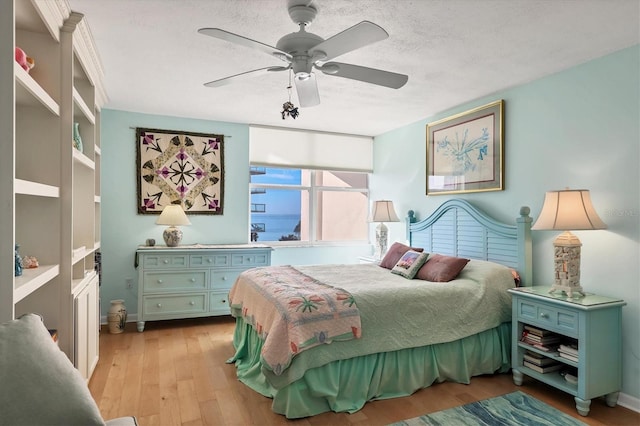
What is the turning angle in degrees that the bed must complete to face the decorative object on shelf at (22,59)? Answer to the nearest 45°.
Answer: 0° — it already faces it

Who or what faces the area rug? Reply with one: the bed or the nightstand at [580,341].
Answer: the nightstand

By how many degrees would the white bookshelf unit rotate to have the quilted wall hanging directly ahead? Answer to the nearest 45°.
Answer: approximately 45° to its left

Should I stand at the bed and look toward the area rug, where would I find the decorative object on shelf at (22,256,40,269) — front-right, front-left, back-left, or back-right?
back-right

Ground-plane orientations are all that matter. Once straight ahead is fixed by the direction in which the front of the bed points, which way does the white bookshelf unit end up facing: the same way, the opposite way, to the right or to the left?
the opposite way

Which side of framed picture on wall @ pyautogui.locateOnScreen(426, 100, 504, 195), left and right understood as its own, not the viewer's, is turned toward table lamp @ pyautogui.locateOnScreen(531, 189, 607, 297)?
left

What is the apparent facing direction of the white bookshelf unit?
to the viewer's right

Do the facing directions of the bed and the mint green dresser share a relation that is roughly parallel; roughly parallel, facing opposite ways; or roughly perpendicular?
roughly perpendicular

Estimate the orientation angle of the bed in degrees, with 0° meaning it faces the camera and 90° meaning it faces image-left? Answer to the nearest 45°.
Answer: approximately 45°

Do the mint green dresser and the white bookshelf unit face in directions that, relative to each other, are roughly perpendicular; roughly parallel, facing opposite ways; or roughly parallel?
roughly perpendicular

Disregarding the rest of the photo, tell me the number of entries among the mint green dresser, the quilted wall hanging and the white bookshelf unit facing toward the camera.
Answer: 2

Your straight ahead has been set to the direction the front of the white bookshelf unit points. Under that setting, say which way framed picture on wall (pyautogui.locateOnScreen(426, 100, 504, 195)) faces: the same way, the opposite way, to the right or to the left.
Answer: the opposite way
